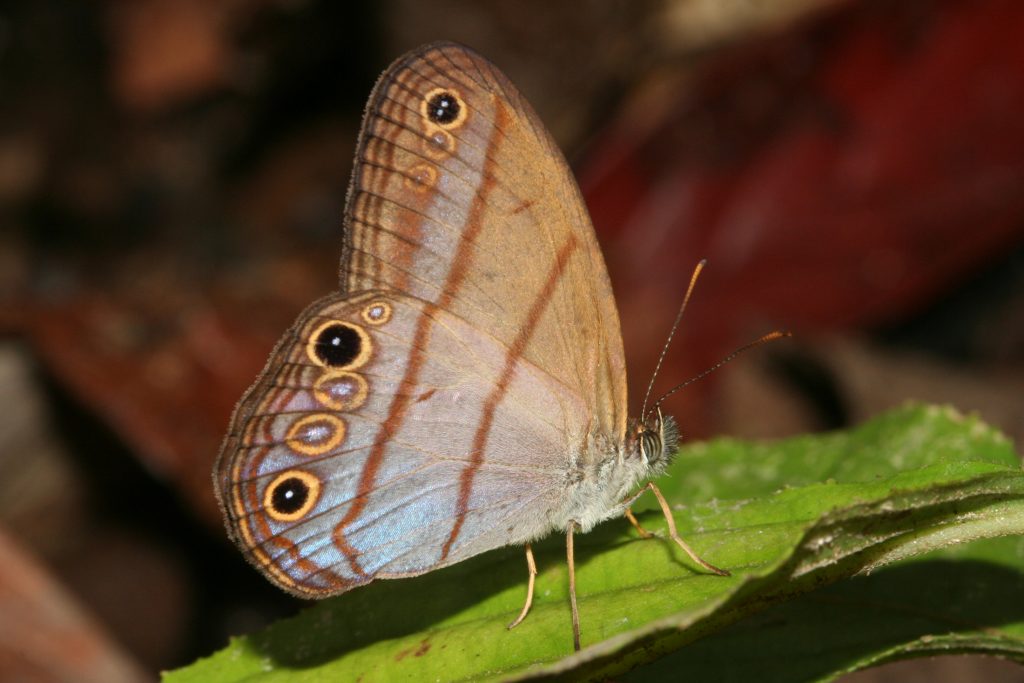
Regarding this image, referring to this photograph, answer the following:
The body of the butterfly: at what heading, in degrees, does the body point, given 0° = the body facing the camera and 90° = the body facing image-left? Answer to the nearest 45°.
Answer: approximately 270°

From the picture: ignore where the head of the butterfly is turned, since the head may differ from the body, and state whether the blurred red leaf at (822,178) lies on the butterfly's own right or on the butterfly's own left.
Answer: on the butterfly's own left
